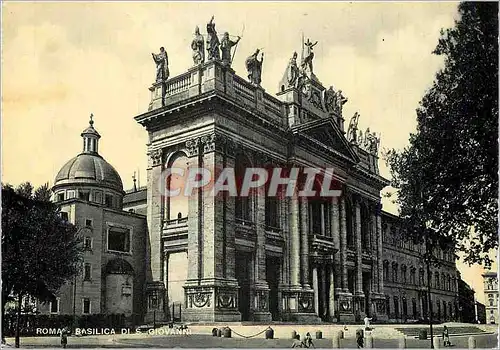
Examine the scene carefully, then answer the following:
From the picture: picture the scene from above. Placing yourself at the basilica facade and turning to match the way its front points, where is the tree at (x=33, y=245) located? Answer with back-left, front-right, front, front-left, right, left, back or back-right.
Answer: right

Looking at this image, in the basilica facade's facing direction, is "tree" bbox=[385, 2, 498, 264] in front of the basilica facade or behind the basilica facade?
in front

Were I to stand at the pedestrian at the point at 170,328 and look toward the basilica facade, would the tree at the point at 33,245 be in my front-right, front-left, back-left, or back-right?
back-left
